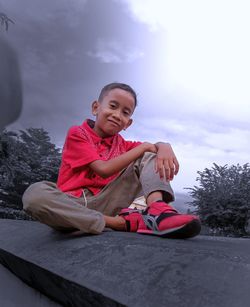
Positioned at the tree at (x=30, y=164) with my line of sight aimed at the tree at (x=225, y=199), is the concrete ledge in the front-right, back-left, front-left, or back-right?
front-right

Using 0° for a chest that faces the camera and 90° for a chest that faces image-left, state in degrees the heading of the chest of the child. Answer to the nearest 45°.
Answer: approximately 315°

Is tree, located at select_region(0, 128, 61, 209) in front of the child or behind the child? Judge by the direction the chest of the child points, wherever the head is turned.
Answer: behind

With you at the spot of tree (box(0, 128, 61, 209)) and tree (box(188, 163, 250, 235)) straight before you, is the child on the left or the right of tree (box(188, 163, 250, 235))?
right

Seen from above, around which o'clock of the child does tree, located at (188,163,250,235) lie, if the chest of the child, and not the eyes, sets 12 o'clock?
The tree is roughly at 8 o'clock from the child.
